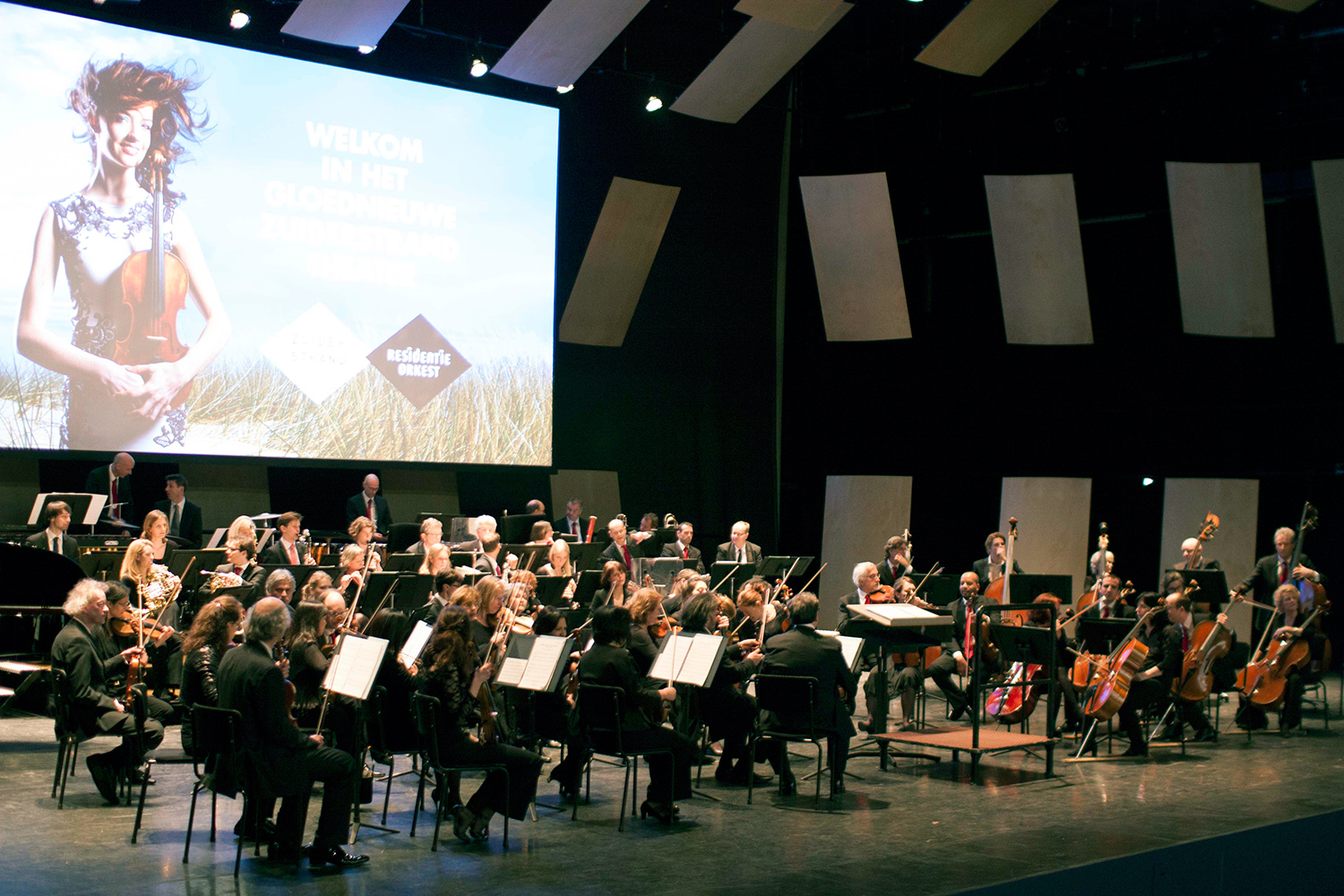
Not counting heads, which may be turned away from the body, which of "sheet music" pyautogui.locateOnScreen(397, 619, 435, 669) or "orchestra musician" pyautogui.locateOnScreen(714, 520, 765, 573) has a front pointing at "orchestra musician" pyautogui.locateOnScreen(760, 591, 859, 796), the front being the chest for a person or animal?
"orchestra musician" pyautogui.locateOnScreen(714, 520, 765, 573)

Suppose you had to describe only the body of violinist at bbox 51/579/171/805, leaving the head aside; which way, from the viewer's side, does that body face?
to the viewer's right

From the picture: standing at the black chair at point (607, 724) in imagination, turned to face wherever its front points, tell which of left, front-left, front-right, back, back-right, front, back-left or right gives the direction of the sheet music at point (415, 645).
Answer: back-left

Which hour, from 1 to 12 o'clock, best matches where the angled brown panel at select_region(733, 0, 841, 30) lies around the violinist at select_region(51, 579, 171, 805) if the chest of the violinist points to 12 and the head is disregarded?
The angled brown panel is roughly at 11 o'clock from the violinist.

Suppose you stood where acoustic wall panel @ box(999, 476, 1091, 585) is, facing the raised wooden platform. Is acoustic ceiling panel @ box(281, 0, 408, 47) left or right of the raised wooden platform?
right

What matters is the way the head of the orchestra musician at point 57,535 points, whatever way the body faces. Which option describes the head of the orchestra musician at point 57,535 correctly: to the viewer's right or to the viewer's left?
to the viewer's right

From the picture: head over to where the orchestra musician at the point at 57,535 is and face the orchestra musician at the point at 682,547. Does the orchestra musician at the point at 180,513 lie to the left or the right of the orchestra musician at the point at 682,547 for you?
left

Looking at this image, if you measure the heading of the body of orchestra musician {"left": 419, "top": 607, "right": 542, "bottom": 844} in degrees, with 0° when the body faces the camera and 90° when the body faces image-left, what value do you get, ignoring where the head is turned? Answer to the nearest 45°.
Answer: approximately 270°

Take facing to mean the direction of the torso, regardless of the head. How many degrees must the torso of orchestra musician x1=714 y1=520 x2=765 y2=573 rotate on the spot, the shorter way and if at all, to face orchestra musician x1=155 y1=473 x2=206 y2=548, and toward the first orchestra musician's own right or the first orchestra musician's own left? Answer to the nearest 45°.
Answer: approximately 45° to the first orchestra musician's own right

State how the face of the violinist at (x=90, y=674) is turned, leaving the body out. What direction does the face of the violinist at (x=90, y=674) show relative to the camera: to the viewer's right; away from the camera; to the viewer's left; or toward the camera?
to the viewer's right
